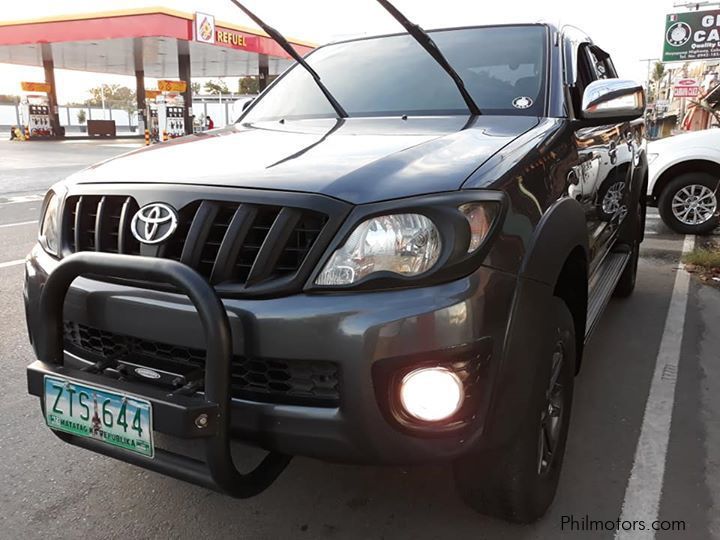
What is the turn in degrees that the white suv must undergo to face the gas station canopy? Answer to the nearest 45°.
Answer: approximately 45° to its right

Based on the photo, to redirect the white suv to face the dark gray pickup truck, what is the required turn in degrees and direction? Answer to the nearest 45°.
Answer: approximately 90° to its left

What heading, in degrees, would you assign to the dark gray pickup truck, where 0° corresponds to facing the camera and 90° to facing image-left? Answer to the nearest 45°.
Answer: approximately 45°

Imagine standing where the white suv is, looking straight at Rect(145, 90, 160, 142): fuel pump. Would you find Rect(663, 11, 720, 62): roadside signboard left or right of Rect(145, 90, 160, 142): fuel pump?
right

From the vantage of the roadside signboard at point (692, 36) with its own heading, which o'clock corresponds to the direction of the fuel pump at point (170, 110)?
The fuel pump is roughly at 2 o'clock from the roadside signboard.

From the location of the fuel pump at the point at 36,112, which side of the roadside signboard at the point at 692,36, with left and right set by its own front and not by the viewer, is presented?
right

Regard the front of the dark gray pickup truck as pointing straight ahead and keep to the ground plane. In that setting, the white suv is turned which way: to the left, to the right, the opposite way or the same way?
to the right

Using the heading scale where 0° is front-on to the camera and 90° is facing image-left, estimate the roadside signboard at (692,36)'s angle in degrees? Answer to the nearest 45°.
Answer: approximately 0°

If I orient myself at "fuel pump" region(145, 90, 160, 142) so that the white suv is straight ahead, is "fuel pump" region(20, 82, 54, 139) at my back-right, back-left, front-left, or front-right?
back-right

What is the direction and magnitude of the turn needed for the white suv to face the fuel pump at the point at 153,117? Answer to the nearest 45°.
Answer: approximately 45° to its right

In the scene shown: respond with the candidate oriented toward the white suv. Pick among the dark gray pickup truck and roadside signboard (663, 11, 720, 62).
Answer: the roadside signboard

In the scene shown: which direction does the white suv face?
to the viewer's left

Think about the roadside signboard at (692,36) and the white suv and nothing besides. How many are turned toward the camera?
1
